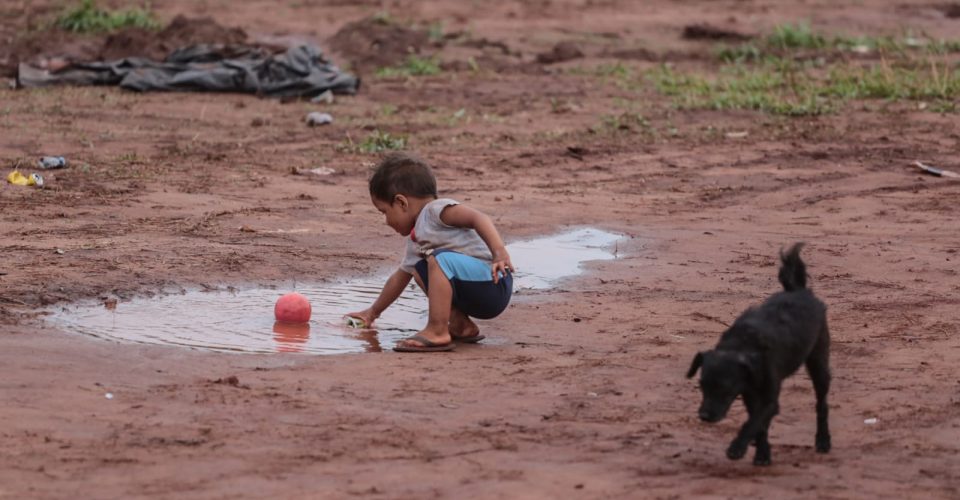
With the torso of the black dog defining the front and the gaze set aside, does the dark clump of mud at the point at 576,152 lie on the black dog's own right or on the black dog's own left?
on the black dog's own right

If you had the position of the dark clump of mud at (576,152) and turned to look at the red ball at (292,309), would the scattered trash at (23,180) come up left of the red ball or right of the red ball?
right

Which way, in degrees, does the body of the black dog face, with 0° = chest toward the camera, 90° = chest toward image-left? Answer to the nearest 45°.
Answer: approximately 45°

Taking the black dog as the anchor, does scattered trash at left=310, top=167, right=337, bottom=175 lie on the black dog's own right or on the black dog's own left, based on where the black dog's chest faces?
on the black dog's own right

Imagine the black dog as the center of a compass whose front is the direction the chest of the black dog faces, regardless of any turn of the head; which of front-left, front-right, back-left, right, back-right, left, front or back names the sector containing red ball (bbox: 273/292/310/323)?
right

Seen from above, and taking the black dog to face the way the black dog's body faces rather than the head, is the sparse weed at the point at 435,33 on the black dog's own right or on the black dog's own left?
on the black dog's own right

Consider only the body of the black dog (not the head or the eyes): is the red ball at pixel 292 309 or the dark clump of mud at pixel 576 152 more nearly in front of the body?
the red ball

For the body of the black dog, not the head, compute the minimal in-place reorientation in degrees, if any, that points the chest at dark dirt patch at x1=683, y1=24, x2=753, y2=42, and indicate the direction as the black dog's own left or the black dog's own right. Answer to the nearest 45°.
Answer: approximately 135° to the black dog's own right

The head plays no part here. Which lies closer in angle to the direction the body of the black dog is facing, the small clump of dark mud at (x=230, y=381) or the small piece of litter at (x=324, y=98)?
the small clump of dark mud

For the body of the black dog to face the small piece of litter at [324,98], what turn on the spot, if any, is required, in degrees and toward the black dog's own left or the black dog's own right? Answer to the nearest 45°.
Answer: approximately 90° to the black dog's own right

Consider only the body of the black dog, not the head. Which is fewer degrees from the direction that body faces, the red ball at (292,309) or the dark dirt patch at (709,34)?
the red ball

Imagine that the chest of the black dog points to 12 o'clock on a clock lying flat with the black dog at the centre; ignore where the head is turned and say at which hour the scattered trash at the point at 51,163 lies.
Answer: The scattered trash is roughly at 3 o'clock from the black dog.

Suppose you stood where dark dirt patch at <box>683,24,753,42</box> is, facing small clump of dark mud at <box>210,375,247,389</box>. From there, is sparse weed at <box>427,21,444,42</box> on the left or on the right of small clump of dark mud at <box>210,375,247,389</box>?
right

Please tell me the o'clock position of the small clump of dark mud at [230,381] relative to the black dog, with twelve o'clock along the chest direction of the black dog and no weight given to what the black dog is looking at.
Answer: The small clump of dark mud is roughly at 2 o'clock from the black dog.

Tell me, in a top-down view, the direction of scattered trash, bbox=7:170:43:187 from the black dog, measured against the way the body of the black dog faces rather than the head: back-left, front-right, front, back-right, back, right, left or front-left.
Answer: right

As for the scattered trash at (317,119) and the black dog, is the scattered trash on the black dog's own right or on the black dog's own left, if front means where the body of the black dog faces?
on the black dog's own right
